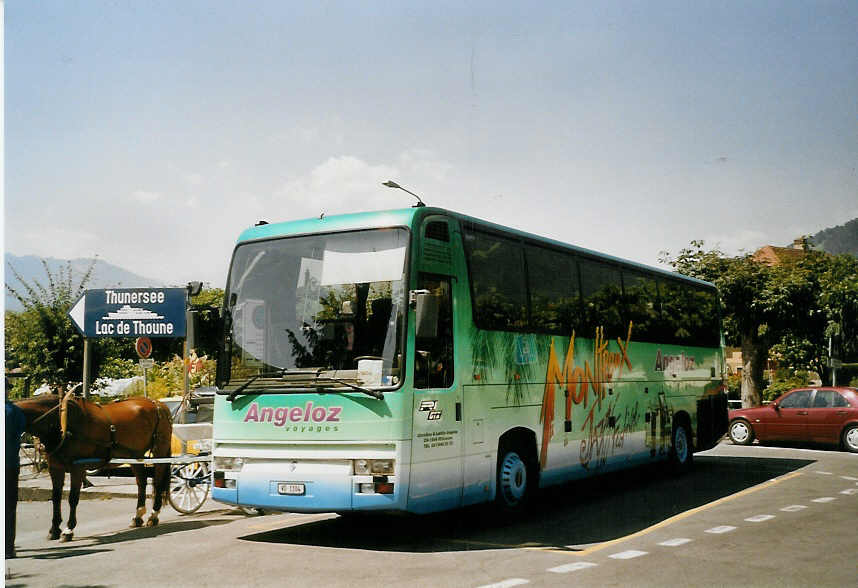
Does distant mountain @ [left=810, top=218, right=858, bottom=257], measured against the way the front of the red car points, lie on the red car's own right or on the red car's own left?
on the red car's own right

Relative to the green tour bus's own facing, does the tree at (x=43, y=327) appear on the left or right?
on its right

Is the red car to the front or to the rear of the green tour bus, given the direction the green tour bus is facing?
to the rear

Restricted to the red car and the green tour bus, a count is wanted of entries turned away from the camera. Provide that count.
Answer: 0

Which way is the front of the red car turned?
to the viewer's left

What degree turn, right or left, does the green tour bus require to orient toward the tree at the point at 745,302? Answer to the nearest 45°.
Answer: approximately 180°

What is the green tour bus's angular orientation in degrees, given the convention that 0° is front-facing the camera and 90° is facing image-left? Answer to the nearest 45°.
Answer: approximately 45°

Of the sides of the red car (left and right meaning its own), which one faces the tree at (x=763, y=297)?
right

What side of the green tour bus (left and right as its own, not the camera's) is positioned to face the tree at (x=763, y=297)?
back

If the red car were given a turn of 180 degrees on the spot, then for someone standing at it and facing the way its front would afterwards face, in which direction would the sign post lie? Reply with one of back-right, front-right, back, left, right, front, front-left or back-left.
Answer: back-right
